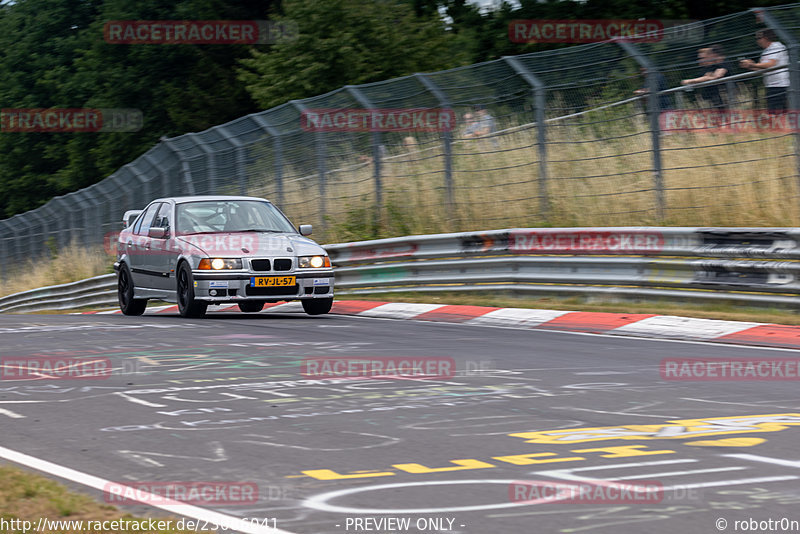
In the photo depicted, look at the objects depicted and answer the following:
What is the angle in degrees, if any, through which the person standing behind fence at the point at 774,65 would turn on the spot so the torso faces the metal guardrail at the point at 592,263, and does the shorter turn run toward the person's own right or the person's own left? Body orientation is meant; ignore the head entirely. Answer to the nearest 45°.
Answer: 0° — they already face it

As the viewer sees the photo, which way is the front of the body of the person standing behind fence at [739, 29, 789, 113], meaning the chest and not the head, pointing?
to the viewer's left

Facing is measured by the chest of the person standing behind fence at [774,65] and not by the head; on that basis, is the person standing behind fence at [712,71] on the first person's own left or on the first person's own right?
on the first person's own right

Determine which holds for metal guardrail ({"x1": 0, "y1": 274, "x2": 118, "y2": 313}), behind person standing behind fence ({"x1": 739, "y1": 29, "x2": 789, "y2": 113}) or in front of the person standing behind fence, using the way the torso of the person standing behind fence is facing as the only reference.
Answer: in front

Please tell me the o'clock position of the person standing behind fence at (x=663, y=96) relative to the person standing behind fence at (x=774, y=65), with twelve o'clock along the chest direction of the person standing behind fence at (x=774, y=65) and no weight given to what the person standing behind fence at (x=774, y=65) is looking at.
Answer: the person standing behind fence at (x=663, y=96) is roughly at 1 o'clock from the person standing behind fence at (x=774, y=65).
